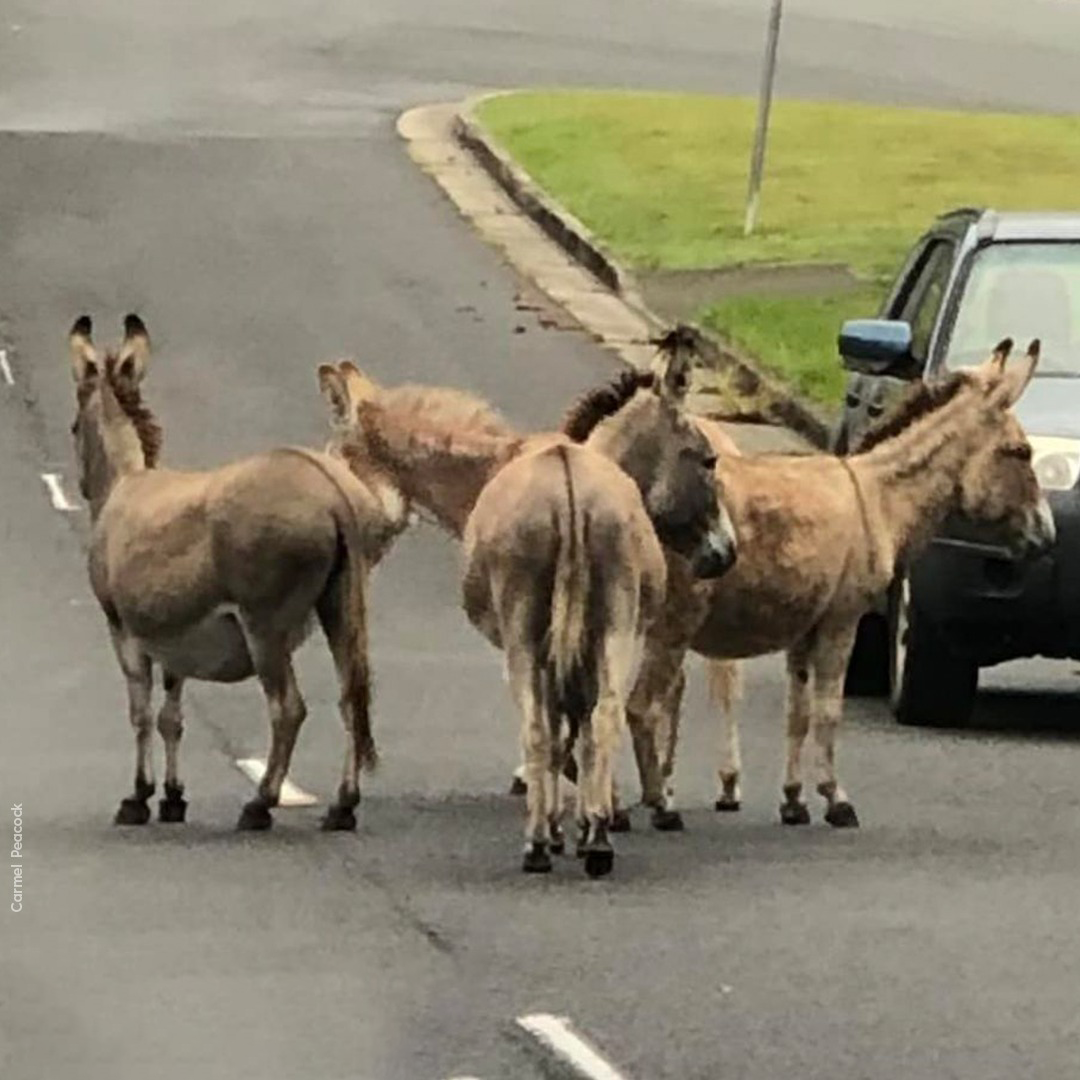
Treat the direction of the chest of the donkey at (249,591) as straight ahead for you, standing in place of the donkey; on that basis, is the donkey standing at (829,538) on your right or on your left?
on your right

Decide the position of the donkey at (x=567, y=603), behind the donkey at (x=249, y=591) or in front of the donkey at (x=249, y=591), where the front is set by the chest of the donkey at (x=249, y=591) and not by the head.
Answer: behind

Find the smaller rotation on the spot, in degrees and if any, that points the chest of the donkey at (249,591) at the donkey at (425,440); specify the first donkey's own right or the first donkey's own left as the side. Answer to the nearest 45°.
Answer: approximately 90° to the first donkey's own right

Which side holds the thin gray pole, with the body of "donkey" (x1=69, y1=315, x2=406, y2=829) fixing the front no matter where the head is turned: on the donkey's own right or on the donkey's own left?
on the donkey's own right

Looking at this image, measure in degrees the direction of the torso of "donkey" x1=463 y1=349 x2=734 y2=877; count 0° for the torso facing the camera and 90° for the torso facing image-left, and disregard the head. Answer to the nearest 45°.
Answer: approximately 180°

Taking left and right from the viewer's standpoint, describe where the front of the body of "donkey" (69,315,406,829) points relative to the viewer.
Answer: facing away from the viewer and to the left of the viewer

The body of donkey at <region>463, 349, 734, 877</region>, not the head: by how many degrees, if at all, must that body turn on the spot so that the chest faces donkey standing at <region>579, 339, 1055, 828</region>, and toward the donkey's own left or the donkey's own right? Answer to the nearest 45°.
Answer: approximately 45° to the donkey's own right
